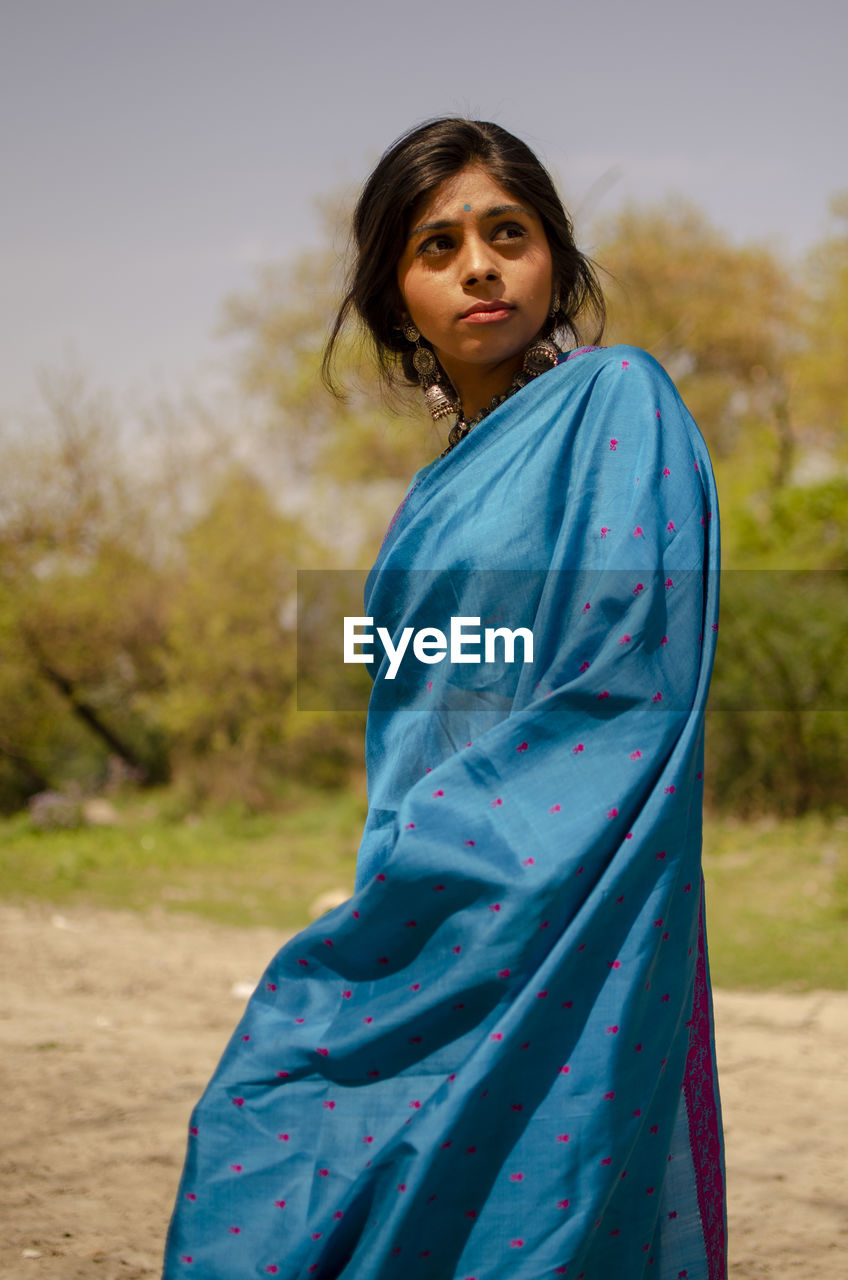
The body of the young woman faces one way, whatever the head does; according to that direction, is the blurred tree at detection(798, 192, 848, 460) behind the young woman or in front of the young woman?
behind

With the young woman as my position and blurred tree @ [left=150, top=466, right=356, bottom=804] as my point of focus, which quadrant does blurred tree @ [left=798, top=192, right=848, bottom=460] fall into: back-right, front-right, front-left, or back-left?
front-right
